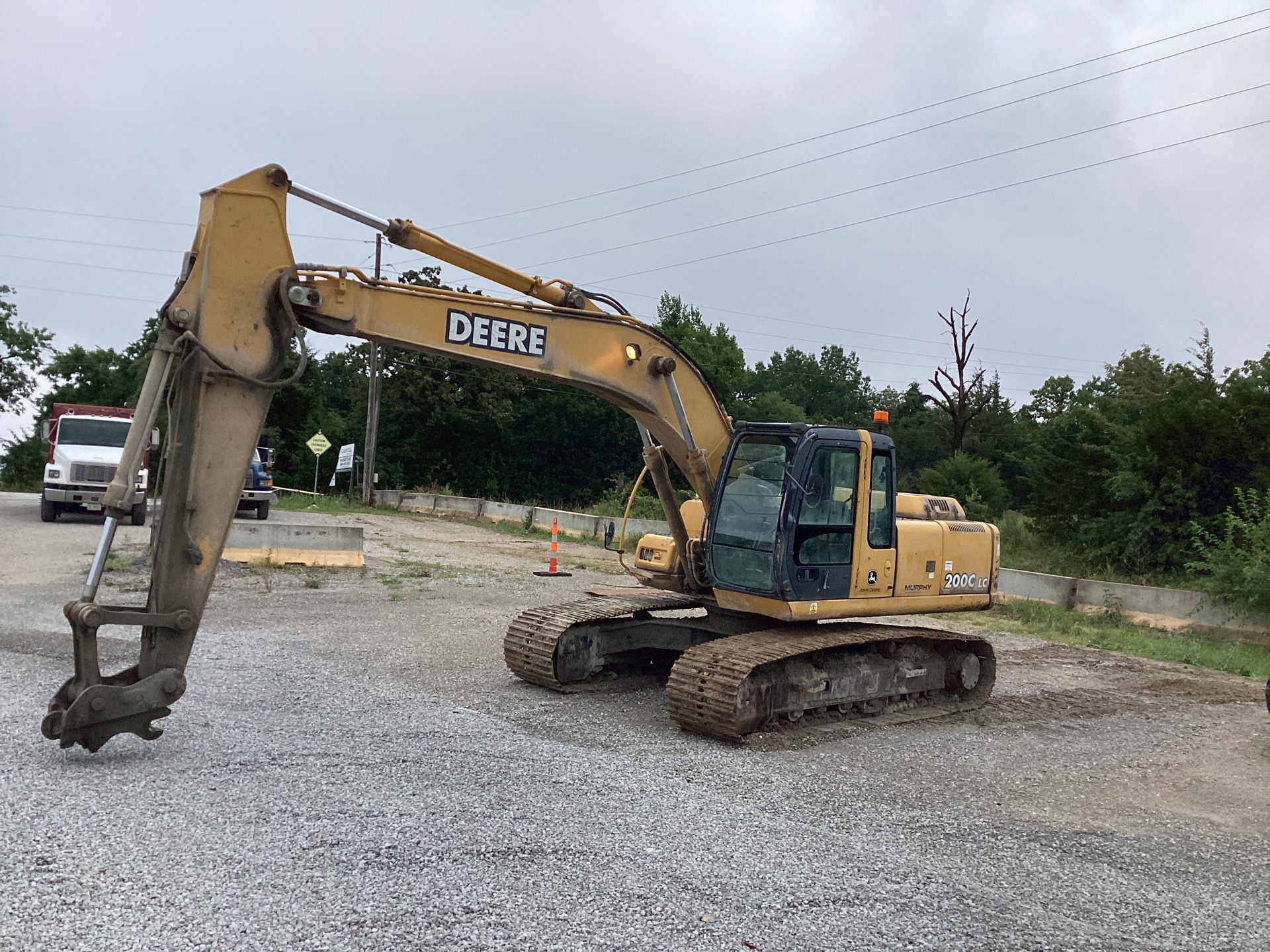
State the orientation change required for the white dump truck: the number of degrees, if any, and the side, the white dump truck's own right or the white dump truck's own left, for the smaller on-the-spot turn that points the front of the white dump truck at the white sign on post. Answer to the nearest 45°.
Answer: approximately 135° to the white dump truck's own left

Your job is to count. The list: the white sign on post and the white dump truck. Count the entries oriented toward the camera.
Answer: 2

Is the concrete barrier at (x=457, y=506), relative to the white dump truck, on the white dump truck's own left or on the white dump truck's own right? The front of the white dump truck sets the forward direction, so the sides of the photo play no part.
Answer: on the white dump truck's own left

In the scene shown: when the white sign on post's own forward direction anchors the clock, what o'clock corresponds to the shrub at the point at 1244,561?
The shrub is roughly at 11 o'clock from the white sign on post.

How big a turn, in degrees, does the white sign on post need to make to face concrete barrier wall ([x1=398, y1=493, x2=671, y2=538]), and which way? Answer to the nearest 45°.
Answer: approximately 45° to its left

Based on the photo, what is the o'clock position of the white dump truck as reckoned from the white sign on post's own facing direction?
The white dump truck is roughly at 1 o'clock from the white sign on post.

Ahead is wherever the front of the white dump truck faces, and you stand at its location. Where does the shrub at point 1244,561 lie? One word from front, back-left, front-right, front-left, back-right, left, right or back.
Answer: front-left

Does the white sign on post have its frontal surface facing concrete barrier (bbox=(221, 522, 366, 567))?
yes

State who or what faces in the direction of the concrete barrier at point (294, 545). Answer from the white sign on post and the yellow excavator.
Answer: the white sign on post

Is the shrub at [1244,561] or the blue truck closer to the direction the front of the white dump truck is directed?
the shrub
